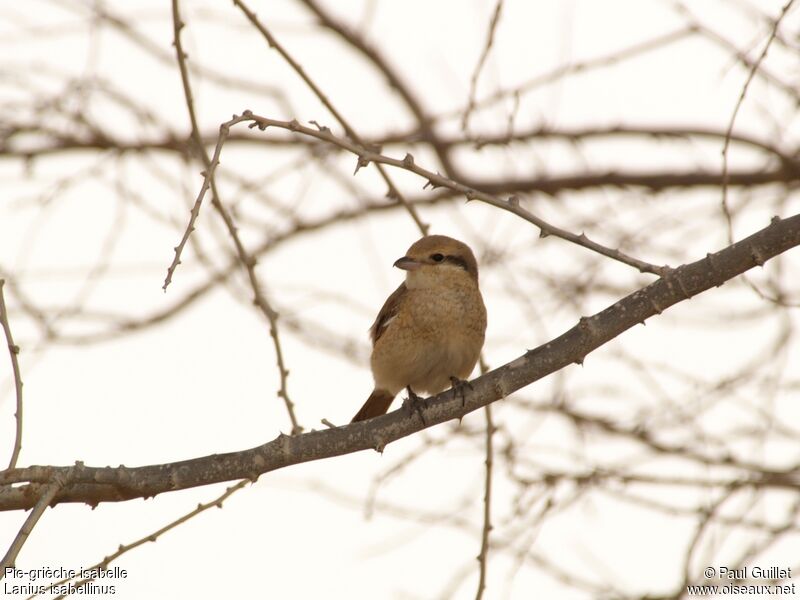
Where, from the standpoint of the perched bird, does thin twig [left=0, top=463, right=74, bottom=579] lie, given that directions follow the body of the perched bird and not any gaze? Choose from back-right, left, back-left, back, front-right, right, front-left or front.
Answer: right

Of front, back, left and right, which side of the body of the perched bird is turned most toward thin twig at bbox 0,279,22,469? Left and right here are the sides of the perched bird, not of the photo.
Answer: right

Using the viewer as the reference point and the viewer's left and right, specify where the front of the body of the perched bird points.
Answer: facing the viewer and to the right of the viewer

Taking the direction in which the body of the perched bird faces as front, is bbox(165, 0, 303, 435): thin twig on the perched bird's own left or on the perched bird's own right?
on the perched bird's own right
